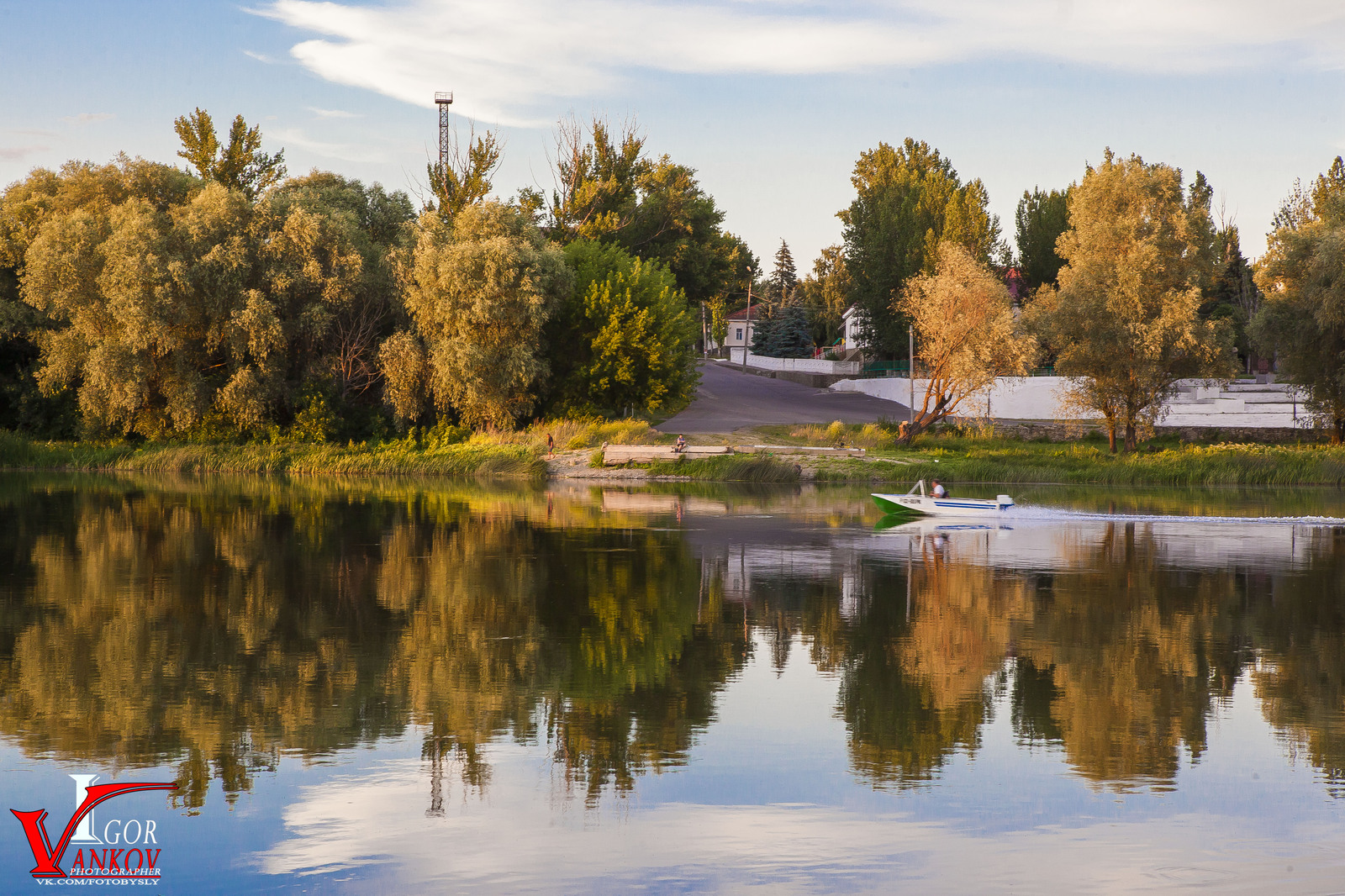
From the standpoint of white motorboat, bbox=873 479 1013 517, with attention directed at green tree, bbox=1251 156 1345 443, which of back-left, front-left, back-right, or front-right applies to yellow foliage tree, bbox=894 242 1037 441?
front-left

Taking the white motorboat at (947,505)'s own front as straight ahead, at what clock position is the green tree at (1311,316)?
The green tree is roughly at 4 o'clock from the white motorboat.

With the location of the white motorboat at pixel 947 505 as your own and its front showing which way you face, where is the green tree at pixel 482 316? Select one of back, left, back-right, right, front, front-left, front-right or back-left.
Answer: front-right

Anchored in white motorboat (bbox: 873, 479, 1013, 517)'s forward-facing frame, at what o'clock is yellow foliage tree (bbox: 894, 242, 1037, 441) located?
The yellow foliage tree is roughly at 3 o'clock from the white motorboat.

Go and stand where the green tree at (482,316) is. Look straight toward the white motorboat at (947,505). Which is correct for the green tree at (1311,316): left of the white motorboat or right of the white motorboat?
left

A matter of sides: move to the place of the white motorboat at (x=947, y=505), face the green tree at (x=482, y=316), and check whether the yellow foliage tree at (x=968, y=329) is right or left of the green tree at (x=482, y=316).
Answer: right

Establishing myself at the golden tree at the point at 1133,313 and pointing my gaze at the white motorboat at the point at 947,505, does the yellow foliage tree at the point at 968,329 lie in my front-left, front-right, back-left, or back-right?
front-right

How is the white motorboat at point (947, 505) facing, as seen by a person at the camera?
facing to the left of the viewer

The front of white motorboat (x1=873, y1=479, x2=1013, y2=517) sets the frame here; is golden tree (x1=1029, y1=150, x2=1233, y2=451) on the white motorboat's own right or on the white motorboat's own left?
on the white motorboat's own right
